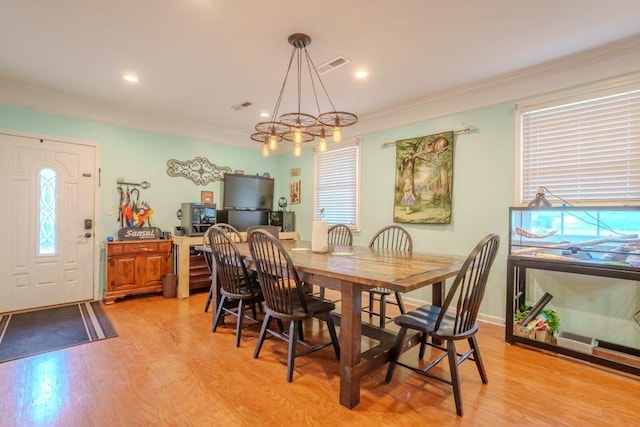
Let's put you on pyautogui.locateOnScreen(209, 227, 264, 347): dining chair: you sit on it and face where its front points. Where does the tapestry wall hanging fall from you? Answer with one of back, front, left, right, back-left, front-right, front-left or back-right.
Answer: front-right

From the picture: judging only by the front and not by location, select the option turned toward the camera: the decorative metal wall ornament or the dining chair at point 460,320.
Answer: the decorative metal wall ornament

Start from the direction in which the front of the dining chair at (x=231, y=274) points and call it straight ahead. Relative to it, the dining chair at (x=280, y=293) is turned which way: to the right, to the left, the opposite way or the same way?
the same way

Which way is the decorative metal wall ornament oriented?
toward the camera

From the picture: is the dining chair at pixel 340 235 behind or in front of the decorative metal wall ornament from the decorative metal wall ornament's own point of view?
in front

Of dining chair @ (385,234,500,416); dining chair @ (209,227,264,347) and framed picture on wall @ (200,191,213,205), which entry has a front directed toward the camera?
the framed picture on wall

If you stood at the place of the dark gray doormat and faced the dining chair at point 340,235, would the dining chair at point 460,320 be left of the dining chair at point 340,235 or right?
right

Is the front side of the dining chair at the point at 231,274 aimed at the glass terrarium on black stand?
no

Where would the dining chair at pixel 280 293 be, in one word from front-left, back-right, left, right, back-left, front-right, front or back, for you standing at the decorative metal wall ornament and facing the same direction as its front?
front

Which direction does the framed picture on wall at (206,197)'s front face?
toward the camera

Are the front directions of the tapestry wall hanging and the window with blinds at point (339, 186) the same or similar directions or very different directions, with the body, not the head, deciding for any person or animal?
same or similar directions

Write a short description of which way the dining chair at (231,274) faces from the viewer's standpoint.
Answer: facing away from the viewer and to the right of the viewer

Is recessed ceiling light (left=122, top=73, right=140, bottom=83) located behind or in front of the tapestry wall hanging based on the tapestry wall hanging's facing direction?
in front

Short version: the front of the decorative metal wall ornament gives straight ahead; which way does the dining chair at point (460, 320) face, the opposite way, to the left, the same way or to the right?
the opposite way

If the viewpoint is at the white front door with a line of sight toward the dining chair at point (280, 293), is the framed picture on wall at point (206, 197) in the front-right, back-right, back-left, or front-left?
front-left

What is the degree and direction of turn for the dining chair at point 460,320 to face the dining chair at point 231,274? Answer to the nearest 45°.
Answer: approximately 45° to its left

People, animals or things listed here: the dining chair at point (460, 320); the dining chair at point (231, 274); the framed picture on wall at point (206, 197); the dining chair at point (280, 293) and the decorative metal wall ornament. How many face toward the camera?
2

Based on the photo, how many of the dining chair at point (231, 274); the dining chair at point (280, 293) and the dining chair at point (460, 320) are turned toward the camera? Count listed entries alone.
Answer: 0

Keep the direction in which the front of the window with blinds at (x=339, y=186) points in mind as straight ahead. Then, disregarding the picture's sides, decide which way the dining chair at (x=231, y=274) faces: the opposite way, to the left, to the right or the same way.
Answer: the opposite way

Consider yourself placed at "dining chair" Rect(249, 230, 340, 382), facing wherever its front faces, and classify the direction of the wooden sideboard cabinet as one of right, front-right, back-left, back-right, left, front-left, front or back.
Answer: left

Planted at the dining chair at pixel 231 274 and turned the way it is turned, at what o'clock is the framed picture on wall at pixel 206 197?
The framed picture on wall is roughly at 10 o'clock from the dining chair.

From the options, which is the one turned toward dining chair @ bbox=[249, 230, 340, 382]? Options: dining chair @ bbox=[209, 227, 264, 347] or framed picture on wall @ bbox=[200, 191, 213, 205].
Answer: the framed picture on wall

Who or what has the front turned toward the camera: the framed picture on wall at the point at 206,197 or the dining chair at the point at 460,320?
the framed picture on wall
